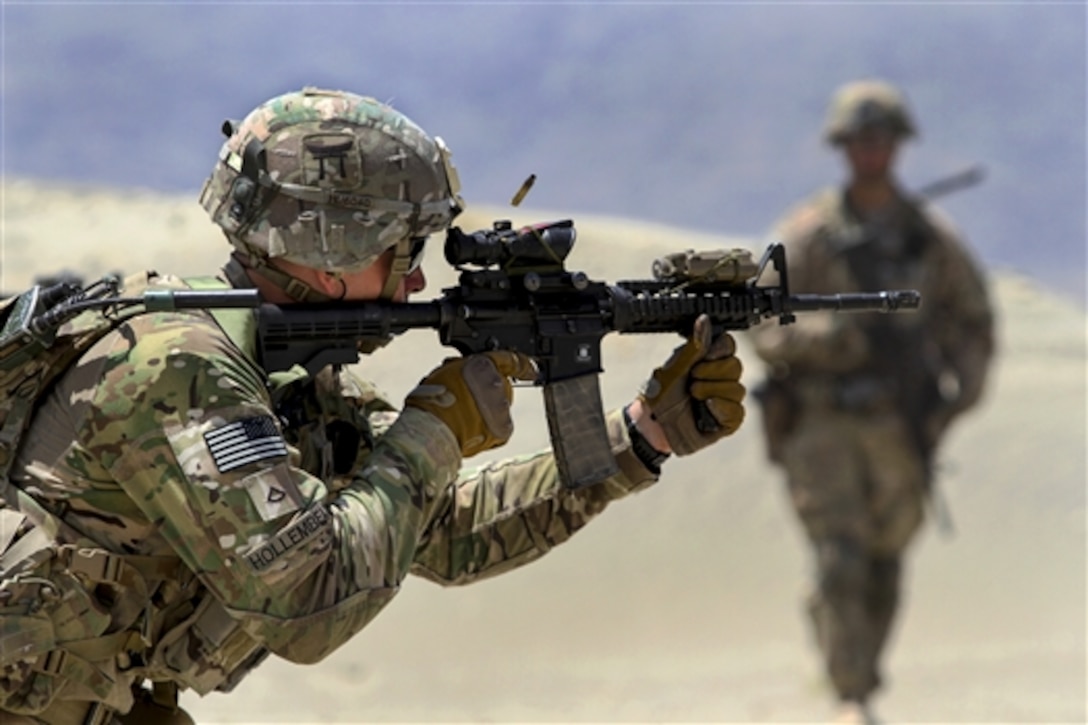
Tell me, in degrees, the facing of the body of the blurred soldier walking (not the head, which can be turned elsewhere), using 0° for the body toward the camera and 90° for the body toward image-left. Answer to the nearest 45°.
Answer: approximately 0°
